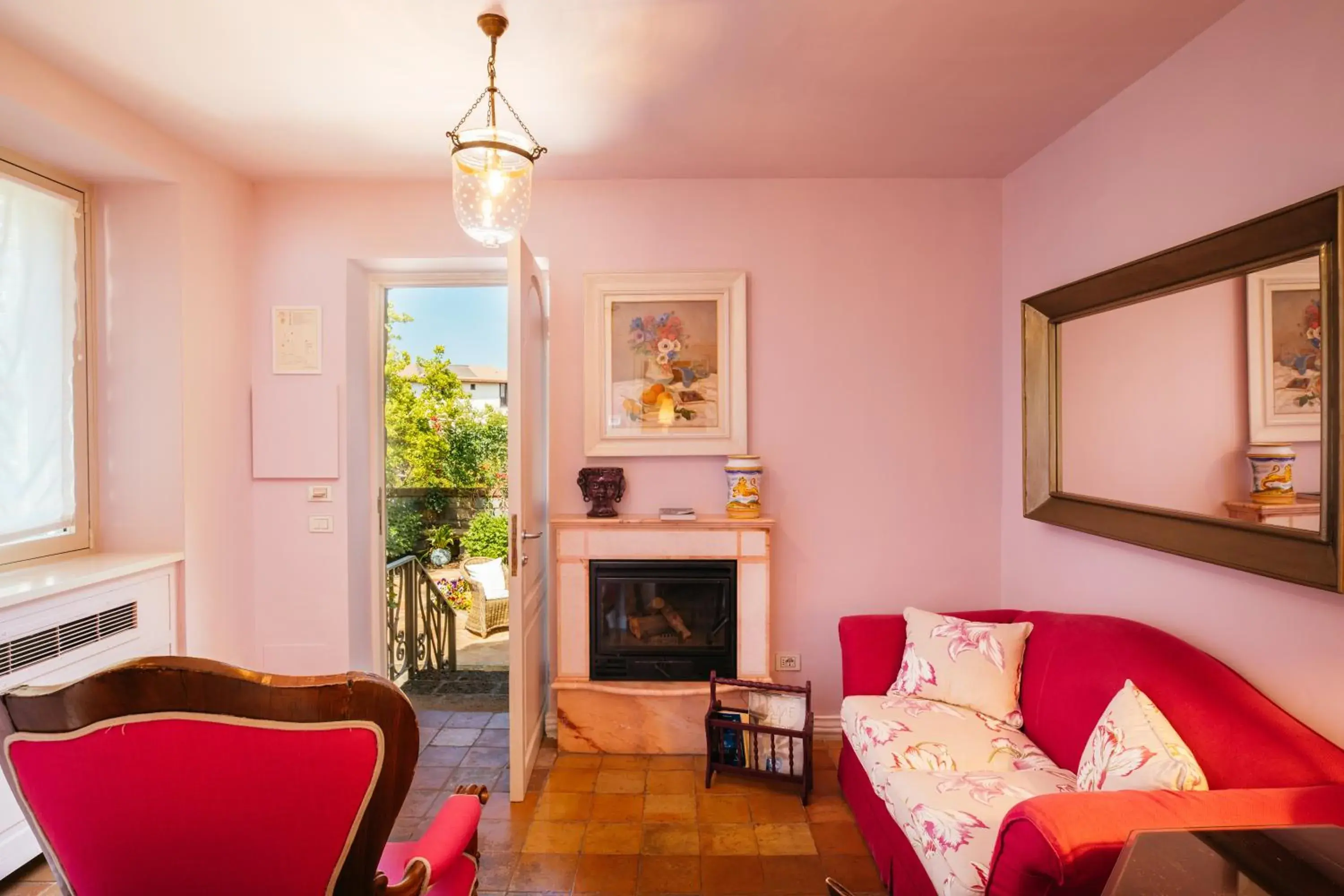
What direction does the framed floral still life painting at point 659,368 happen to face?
toward the camera

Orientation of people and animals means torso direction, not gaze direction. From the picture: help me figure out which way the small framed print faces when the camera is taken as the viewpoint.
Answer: facing the viewer

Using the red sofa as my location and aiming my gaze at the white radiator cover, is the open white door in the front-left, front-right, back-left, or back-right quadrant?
front-right

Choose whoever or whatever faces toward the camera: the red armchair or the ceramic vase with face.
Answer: the ceramic vase with face

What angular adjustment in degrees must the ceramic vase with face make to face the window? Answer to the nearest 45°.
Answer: approximately 90° to its right

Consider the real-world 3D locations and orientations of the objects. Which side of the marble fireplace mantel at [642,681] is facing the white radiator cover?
right

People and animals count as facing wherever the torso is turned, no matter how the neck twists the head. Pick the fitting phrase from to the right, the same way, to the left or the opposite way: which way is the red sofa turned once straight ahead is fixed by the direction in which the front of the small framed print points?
to the right

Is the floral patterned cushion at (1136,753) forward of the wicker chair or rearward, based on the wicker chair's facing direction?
forward

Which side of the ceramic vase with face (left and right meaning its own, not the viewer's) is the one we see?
front

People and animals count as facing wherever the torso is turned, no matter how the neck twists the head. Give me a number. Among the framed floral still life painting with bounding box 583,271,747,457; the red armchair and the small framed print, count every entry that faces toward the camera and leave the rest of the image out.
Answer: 2

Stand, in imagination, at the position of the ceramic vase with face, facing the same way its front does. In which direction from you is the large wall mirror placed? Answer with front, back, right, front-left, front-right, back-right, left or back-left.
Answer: front-left

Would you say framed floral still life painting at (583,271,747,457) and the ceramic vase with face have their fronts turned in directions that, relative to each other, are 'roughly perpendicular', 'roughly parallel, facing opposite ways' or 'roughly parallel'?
roughly parallel

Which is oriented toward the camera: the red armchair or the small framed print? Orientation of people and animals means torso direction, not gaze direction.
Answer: the small framed print

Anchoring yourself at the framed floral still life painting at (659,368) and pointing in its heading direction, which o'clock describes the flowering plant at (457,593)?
The flowering plant is roughly at 4 o'clock from the framed floral still life painting.

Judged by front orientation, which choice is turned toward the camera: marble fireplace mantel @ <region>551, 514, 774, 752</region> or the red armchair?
the marble fireplace mantel

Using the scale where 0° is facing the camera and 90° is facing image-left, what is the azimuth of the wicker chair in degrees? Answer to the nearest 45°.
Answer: approximately 315°

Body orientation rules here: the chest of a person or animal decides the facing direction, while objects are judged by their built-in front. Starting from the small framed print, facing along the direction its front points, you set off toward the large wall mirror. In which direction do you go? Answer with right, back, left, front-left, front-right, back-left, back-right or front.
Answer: front-left

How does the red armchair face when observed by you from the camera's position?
facing away from the viewer and to the right of the viewer

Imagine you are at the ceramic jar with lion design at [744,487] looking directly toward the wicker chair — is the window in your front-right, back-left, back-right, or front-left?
front-left

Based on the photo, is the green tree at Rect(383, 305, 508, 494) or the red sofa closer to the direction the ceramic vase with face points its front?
the red sofa
